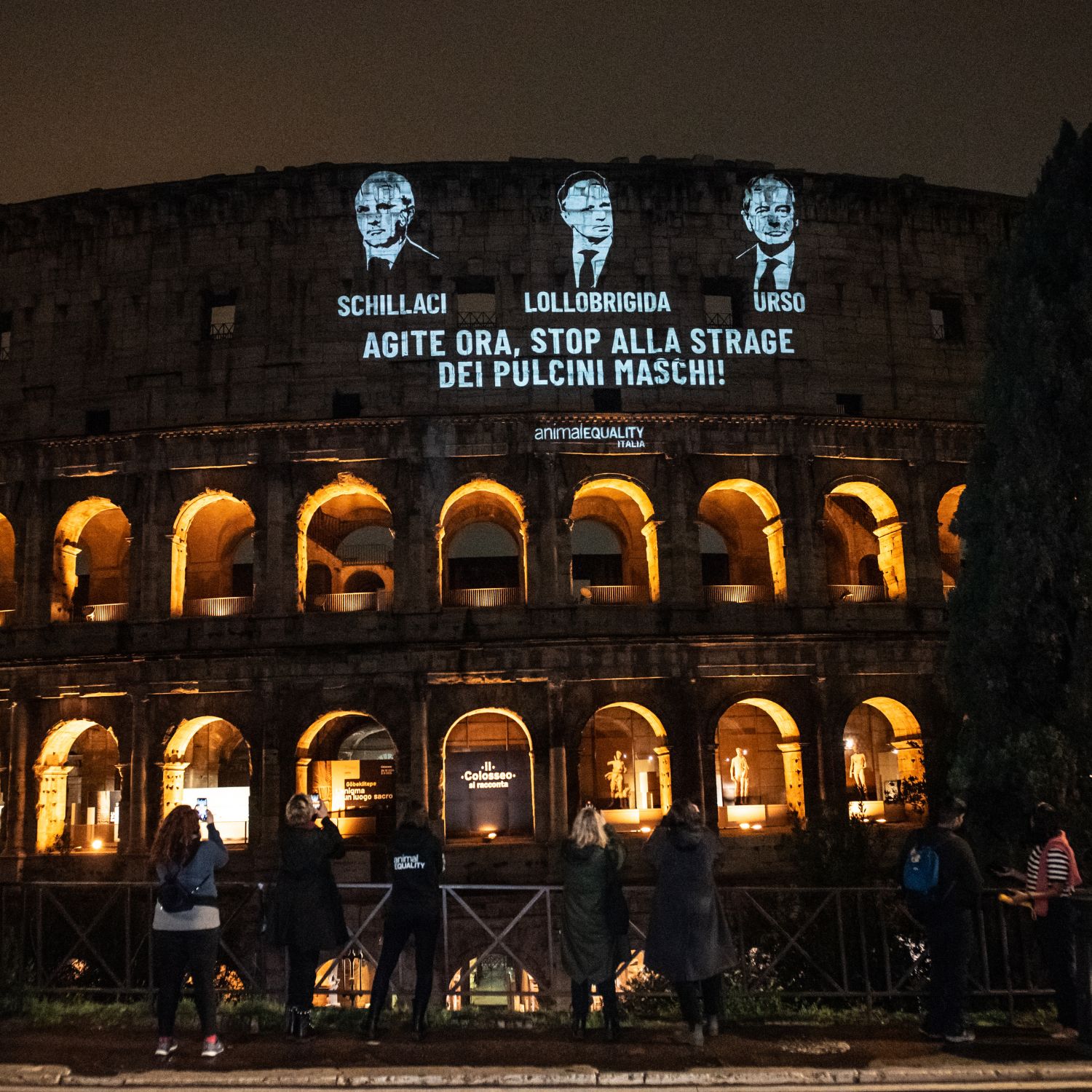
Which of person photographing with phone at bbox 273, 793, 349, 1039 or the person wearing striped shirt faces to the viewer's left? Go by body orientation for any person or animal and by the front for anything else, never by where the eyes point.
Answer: the person wearing striped shirt

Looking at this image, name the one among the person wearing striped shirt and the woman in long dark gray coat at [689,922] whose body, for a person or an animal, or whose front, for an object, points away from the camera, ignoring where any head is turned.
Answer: the woman in long dark gray coat

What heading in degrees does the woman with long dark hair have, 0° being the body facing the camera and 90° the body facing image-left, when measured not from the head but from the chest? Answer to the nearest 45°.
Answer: approximately 180°

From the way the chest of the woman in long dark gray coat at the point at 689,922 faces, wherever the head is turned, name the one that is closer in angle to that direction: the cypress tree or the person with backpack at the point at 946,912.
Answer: the cypress tree

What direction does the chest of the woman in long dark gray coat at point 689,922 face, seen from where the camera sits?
away from the camera

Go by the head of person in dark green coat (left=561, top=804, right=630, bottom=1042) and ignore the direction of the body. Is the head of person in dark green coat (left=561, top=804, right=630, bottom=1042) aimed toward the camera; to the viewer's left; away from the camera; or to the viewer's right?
away from the camera

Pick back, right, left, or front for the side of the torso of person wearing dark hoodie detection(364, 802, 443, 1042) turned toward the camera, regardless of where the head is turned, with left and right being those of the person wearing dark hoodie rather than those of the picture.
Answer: back

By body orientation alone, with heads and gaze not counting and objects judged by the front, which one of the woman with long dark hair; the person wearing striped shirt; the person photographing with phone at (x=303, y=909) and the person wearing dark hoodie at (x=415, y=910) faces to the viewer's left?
the person wearing striped shirt

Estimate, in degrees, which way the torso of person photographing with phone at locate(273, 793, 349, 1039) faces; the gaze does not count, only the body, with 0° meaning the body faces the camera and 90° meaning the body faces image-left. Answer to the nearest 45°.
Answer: approximately 225°

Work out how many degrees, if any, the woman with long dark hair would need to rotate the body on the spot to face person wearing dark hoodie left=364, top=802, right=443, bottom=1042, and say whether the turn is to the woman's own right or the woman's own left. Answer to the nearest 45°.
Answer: approximately 90° to the woman's own right

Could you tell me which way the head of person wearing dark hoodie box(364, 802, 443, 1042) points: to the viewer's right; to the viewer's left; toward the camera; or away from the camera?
away from the camera

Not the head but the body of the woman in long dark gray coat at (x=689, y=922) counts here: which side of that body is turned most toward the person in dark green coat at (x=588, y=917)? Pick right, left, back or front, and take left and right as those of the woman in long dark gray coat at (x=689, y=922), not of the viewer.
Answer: left
